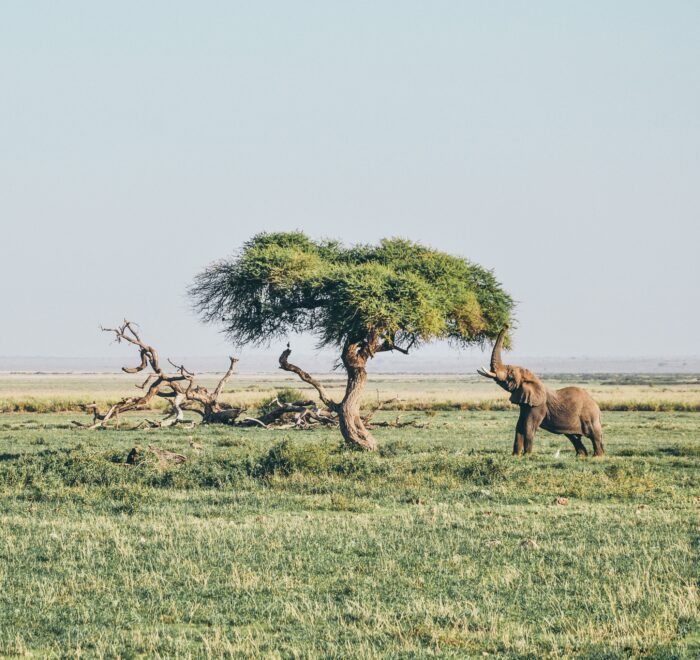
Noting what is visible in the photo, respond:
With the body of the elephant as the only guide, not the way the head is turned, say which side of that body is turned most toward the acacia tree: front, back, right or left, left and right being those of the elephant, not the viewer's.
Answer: front

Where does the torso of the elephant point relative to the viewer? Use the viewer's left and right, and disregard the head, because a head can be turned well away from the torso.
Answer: facing to the left of the viewer

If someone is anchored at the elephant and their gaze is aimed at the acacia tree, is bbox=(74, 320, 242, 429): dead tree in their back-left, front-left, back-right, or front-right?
front-right

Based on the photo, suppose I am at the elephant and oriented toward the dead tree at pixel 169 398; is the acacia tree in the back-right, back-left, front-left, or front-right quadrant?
front-left

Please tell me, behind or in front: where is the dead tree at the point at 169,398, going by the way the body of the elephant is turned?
in front
